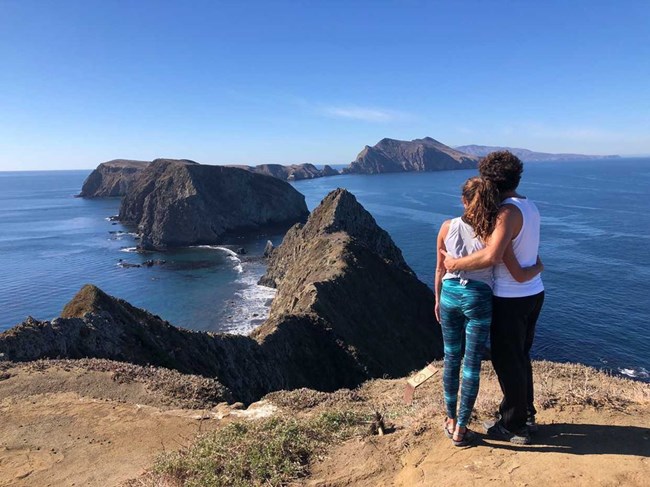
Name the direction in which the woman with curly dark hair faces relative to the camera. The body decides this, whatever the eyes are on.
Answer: away from the camera

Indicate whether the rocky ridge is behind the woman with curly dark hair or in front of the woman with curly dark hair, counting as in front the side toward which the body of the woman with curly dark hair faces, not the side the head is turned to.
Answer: in front
